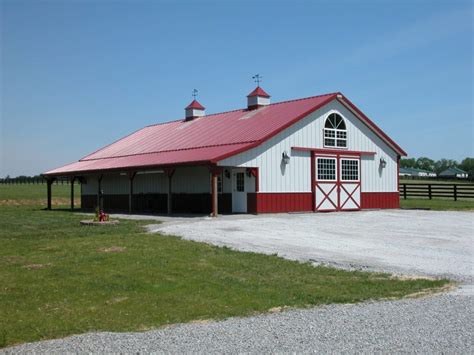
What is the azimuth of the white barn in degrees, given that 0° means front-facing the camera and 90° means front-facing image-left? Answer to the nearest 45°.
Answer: approximately 315°
